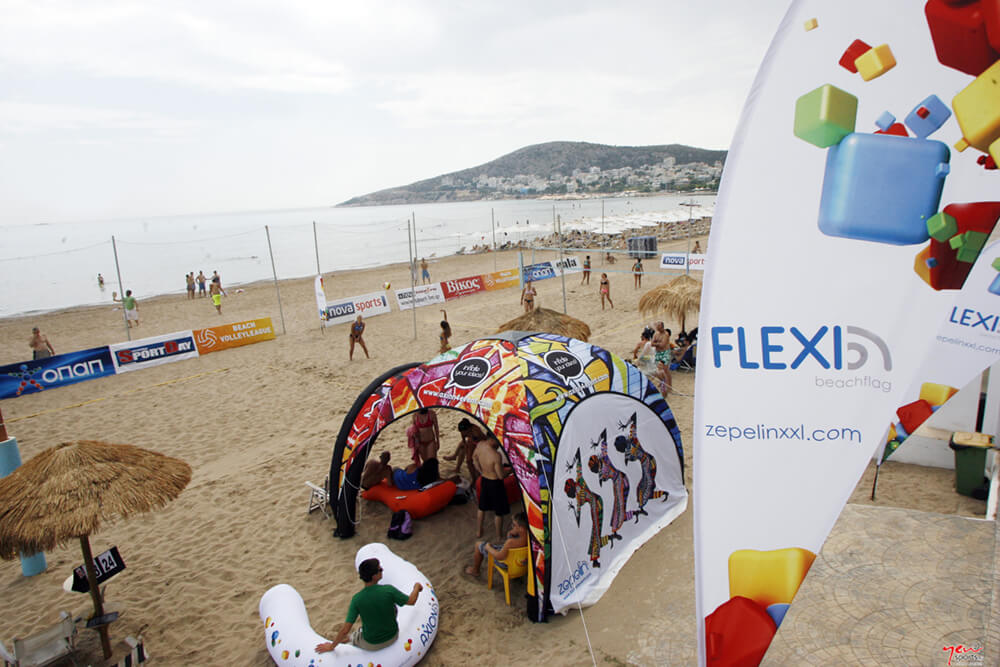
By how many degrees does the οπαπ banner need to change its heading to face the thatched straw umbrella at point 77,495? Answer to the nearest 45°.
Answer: approximately 45° to its right

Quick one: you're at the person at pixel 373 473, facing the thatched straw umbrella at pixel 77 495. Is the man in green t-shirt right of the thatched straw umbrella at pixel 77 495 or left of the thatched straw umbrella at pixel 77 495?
left

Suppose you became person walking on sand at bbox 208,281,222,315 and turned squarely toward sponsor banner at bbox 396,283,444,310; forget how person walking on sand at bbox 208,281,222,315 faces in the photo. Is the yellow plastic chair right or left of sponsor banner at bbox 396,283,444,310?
right

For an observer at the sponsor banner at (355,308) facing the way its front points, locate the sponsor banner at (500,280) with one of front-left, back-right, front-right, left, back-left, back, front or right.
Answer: left

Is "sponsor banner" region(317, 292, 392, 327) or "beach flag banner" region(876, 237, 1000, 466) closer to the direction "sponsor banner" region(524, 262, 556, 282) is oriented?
the beach flag banner

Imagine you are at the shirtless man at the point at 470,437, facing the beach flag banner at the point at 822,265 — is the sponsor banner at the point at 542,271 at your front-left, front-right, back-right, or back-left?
back-left

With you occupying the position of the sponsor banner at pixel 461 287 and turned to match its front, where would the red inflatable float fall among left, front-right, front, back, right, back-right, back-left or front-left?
front-right
